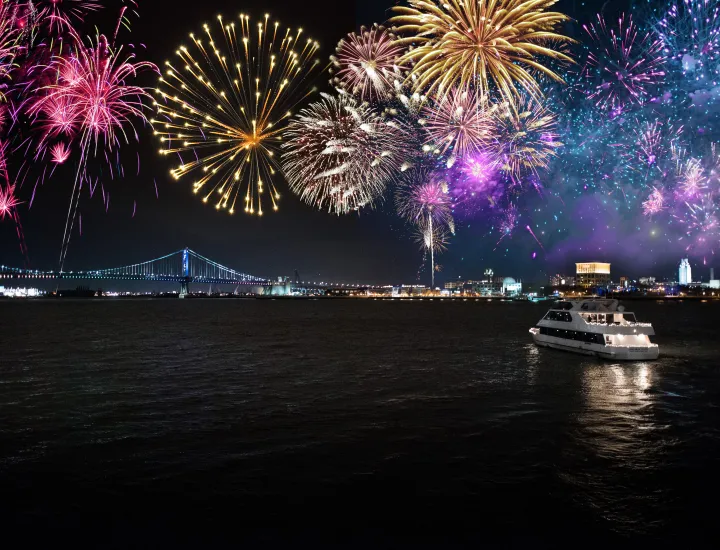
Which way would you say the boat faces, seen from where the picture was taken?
facing away from the viewer and to the left of the viewer
